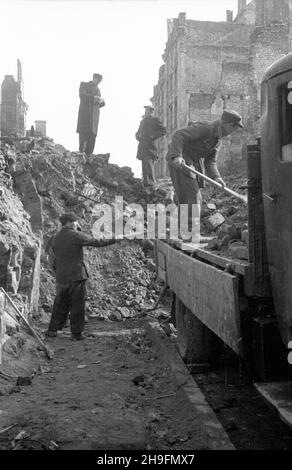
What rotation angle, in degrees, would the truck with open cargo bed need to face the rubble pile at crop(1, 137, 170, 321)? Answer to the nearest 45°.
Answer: approximately 180°

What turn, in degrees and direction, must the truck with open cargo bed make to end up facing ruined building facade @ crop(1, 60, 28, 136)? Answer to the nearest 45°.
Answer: approximately 180°

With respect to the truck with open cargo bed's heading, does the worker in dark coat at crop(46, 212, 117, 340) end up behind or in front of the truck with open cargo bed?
behind

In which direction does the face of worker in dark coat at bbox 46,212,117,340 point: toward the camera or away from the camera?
away from the camera

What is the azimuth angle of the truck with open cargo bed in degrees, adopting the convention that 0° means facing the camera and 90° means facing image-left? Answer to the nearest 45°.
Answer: approximately 315°
